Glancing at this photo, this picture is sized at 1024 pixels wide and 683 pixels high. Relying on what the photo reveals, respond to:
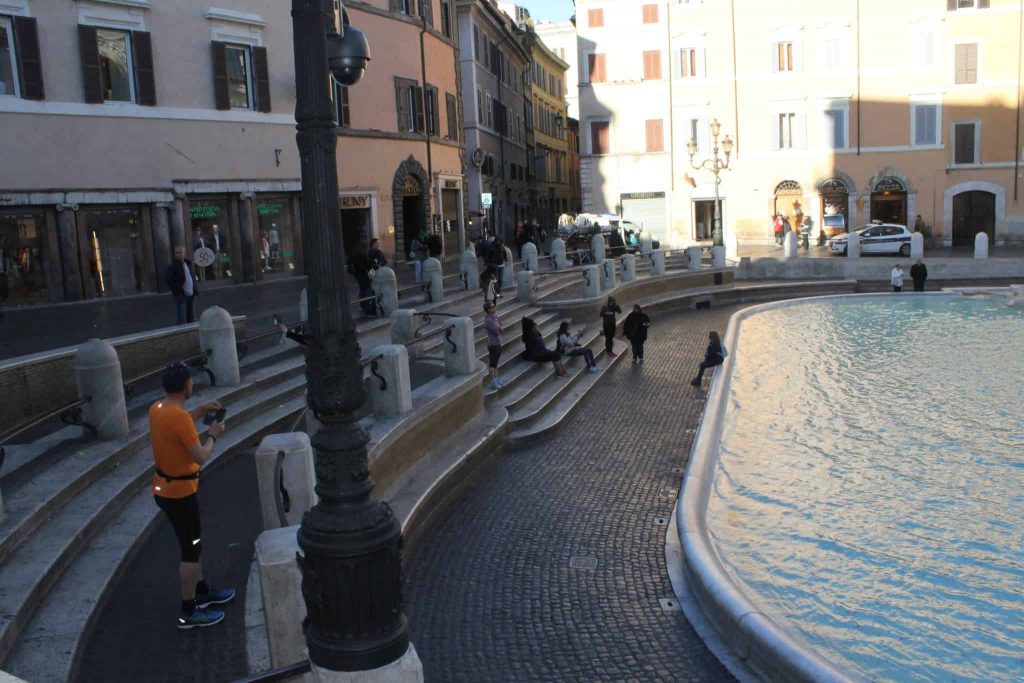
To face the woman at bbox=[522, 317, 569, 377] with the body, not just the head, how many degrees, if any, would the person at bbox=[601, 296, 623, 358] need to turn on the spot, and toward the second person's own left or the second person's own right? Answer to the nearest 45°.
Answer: approximately 90° to the second person's own right

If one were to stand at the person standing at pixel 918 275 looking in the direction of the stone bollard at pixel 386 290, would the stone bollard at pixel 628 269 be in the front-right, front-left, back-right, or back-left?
front-right

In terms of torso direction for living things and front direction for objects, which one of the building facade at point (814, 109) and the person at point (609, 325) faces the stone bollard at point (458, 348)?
the building facade

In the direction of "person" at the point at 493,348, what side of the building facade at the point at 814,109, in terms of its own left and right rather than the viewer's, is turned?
front

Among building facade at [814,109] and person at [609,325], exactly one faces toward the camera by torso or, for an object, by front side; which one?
the building facade

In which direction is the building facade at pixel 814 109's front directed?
toward the camera

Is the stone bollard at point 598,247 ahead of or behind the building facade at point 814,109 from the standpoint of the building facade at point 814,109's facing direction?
ahead

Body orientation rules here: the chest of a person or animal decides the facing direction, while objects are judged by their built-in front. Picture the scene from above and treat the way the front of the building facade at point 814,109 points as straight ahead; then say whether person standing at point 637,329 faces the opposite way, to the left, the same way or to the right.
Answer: the same way

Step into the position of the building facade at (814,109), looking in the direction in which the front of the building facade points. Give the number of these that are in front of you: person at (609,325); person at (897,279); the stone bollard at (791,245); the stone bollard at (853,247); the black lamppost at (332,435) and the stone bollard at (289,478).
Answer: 6

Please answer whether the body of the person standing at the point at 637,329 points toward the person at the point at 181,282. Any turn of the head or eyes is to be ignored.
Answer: no

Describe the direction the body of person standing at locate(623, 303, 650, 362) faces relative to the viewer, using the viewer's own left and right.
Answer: facing the viewer
